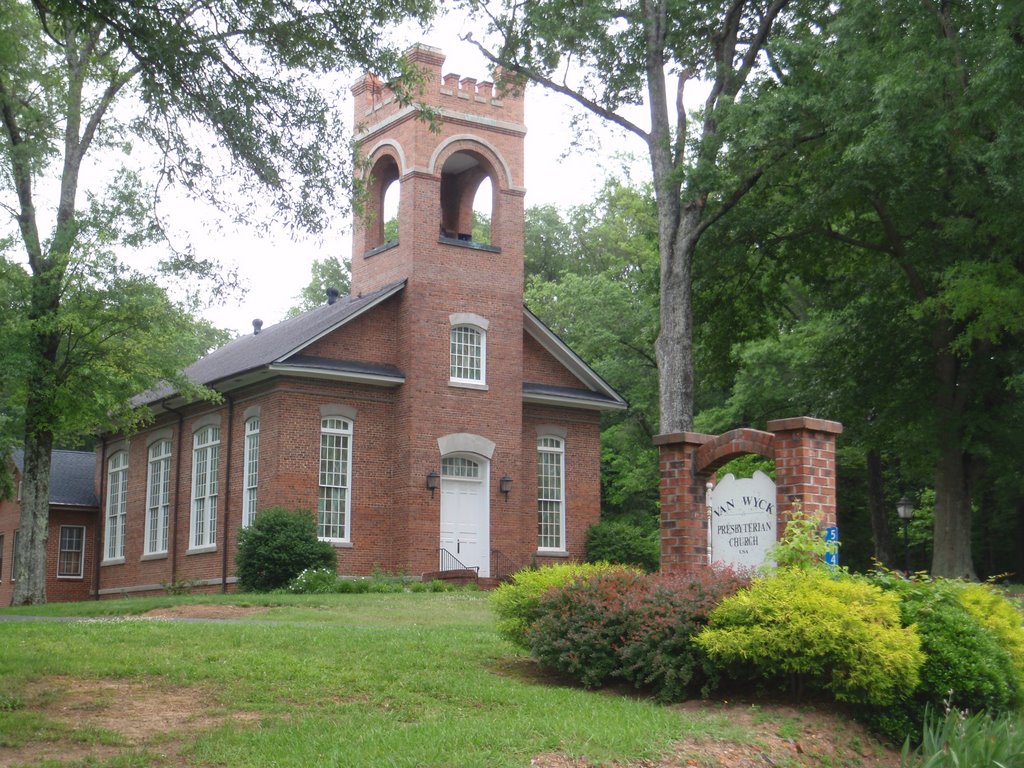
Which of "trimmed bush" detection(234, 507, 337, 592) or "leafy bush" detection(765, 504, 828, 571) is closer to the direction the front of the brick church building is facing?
the leafy bush

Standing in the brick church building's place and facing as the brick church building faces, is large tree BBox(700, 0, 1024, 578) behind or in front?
in front

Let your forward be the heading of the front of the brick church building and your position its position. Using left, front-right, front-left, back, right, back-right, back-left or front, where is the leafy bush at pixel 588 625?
front-right

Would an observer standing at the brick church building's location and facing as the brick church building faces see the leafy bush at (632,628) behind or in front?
in front

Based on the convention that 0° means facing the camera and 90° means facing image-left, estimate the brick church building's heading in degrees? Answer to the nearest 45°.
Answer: approximately 315°

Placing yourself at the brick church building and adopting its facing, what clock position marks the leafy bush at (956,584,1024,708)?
The leafy bush is roughly at 1 o'clock from the brick church building.

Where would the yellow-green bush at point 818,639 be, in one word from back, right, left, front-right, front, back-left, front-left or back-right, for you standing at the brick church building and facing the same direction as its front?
front-right
